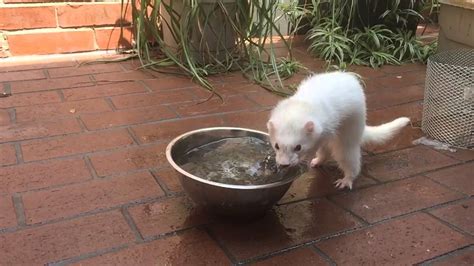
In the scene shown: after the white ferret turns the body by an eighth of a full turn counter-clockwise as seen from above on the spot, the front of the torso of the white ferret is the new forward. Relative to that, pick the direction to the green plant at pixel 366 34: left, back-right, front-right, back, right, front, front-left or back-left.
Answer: back

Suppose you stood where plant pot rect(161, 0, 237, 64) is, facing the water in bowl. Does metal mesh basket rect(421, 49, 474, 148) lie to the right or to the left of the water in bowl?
left

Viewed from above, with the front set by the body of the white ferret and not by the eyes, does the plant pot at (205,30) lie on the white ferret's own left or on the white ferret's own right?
on the white ferret's own right

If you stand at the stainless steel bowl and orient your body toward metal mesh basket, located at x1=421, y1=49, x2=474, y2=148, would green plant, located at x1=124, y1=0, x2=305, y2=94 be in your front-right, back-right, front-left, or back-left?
front-left

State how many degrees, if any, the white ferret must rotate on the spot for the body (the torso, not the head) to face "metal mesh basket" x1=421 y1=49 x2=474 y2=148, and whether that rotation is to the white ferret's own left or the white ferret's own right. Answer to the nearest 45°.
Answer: approximately 180°

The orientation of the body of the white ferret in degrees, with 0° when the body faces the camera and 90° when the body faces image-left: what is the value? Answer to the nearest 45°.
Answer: approximately 45°

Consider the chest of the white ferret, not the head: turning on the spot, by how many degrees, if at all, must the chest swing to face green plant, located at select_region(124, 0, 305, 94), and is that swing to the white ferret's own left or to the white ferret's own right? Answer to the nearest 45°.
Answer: approximately 90° to the white ferret's own right
